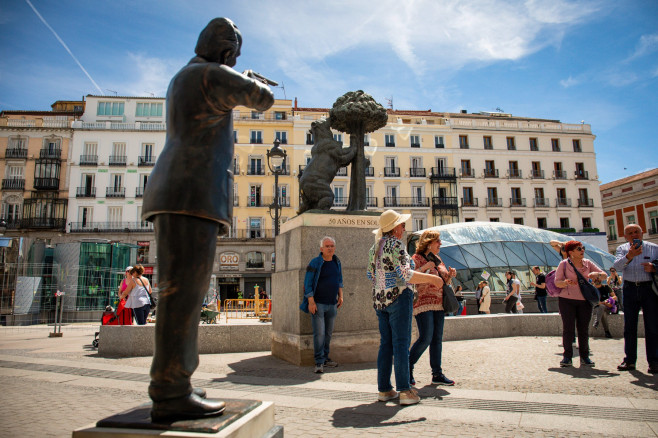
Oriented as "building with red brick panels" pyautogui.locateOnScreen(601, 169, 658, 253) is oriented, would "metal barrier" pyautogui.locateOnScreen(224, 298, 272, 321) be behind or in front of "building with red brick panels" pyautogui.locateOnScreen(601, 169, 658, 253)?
in front

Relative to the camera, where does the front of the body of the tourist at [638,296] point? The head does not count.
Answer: toward the camera

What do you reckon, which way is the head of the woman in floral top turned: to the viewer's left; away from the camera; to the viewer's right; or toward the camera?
to the viewer's right

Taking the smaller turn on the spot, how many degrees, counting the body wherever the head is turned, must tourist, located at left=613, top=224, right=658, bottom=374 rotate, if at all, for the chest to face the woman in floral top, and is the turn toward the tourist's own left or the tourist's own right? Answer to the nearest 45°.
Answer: approximately 45° to the tourist's own right

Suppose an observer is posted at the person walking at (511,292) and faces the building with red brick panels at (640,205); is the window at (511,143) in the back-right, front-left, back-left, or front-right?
front-left

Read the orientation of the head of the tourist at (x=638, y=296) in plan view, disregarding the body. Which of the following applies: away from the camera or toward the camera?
toward the camera

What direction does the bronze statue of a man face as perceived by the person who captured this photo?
facing away from the viewer and to the right of the viewer

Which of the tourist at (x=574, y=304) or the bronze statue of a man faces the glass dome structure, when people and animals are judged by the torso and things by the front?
the bronze statue of a man

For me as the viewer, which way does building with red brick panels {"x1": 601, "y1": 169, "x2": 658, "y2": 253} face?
facing the viewer and to the left of the viewer

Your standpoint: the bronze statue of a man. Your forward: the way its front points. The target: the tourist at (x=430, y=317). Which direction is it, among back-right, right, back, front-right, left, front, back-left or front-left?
front

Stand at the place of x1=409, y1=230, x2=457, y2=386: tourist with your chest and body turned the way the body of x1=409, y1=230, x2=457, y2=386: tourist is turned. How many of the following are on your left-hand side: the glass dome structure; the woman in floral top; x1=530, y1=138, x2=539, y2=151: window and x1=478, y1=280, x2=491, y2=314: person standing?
3
